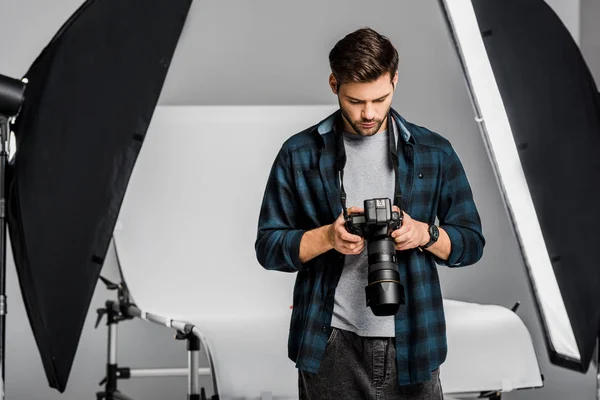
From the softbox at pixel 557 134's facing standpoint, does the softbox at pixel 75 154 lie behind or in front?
in front

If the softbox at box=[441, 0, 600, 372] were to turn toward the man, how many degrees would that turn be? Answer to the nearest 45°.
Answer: approximately 45° to its left

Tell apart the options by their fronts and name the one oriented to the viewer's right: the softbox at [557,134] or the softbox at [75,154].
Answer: the softbox at [75,154]

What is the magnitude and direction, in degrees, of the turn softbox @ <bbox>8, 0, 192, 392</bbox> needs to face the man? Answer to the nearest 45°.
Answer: approximately 45° to its right

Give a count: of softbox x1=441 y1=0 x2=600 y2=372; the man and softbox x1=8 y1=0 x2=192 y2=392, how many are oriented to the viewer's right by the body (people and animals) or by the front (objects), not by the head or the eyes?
1

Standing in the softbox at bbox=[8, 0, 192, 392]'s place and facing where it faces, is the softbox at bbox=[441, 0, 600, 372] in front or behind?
in front

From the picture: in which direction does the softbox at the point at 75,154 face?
to the viewer's right

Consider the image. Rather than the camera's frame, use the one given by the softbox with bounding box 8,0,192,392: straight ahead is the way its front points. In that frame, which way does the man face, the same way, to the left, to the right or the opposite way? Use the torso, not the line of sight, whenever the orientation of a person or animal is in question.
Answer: to the right

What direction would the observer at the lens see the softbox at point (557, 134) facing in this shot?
facing to the left of the viewer

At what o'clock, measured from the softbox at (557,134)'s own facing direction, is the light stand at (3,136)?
The light stand is roughly at 11 o'clock from the softbox.

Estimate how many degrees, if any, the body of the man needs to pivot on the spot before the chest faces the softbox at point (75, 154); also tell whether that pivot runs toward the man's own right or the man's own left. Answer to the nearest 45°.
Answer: approximately 135° to the man's own right

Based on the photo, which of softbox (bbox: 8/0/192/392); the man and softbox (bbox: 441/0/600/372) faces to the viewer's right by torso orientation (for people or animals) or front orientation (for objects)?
softbox (bbox: 8/0/192/392)

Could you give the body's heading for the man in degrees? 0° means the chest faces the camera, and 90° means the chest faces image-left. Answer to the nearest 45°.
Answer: approximately 0°

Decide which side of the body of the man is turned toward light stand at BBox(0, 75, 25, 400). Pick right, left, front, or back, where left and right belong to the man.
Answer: right
